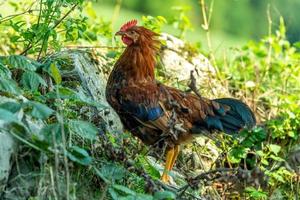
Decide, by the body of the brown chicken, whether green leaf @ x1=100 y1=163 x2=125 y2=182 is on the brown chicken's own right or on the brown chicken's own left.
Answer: on the brown chicken's own left

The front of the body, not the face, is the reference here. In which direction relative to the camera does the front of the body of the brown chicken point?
to the viewer's left

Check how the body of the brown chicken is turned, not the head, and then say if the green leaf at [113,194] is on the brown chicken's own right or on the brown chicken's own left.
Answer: on the brown chicken's own left

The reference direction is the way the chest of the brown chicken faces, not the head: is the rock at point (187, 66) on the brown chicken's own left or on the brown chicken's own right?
on the brown chicken's own right
